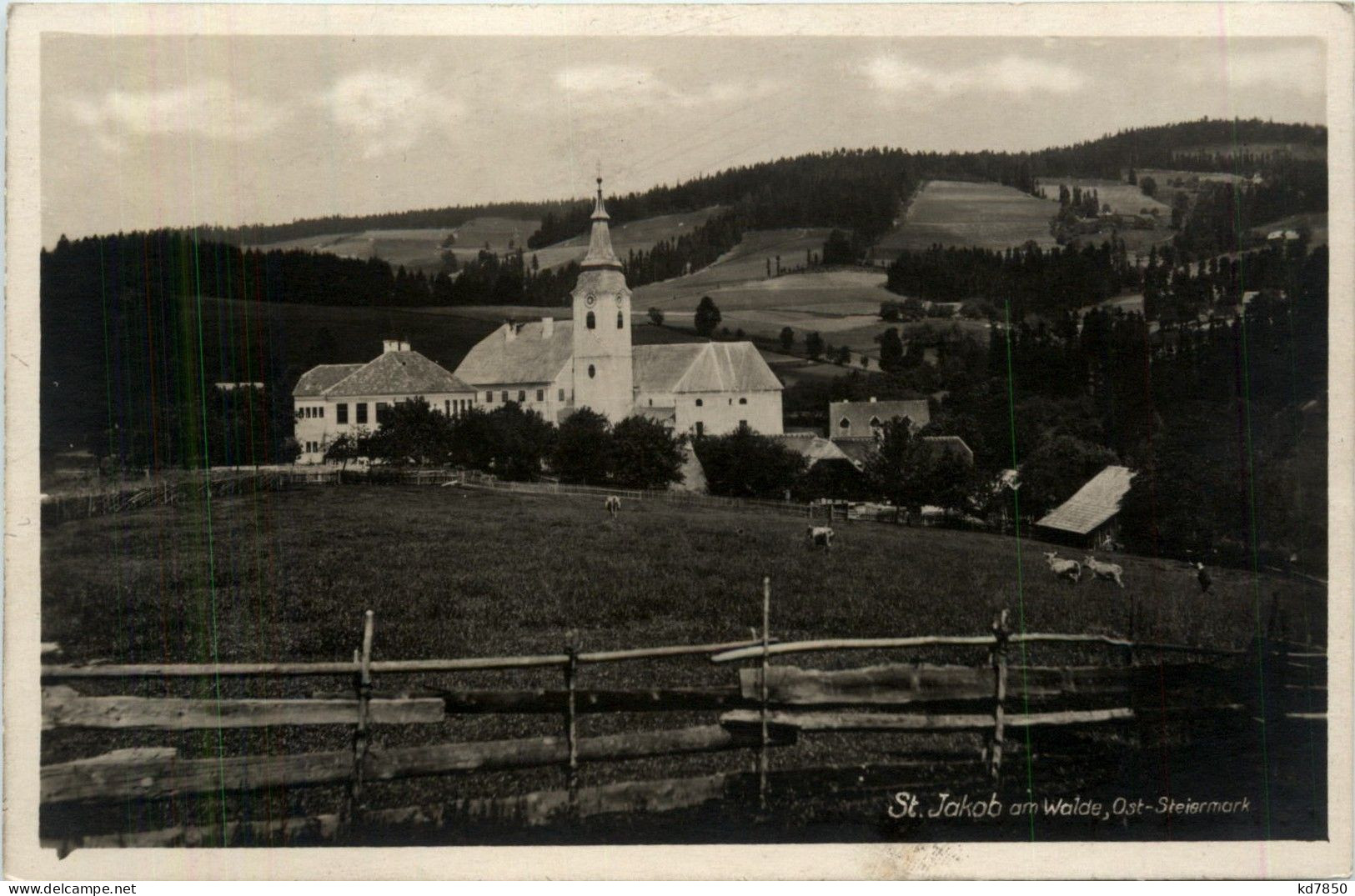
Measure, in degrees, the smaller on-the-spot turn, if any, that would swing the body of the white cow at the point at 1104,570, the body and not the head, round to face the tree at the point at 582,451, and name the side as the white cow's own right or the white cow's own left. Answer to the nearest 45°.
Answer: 0° — it already faces it

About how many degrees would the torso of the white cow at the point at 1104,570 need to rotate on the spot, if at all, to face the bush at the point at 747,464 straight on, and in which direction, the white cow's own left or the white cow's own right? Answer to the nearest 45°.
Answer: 0° — it already faces it

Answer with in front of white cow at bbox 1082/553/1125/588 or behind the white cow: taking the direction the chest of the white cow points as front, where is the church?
in front

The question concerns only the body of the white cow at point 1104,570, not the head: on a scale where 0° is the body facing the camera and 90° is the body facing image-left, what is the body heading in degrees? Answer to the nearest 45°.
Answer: approximately 90°

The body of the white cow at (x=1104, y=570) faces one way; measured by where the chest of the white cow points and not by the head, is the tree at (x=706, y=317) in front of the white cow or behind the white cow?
in front

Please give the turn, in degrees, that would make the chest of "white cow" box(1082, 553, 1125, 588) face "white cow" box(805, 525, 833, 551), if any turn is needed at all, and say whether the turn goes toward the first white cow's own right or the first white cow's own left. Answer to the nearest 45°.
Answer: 0° — it already faces it
